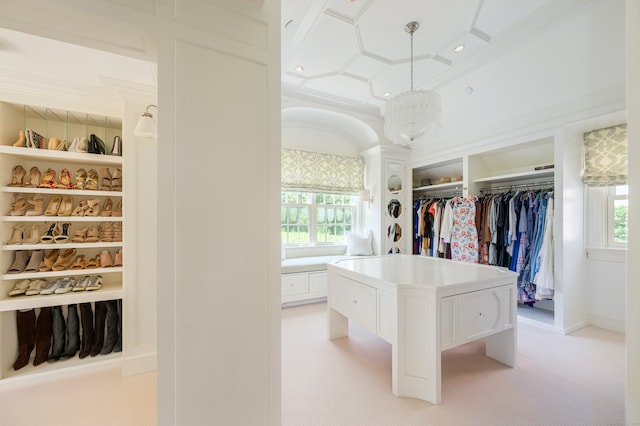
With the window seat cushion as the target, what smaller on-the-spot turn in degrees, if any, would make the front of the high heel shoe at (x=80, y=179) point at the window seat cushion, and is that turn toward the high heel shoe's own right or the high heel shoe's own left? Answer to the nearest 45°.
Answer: approximately 135° to the high heel shoe's own left

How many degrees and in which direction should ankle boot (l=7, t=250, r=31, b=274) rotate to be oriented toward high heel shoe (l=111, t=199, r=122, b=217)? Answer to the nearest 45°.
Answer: approximately 90° to its left
